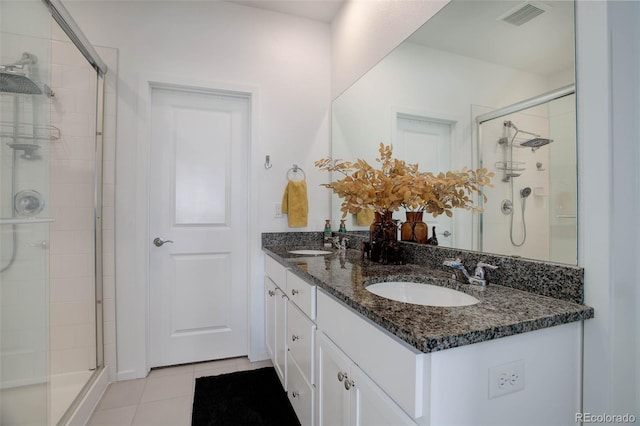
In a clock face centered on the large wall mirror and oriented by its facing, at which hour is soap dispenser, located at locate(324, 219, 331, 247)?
The soap dispenser is roughly at 3 o'clock from the large wall mirror.

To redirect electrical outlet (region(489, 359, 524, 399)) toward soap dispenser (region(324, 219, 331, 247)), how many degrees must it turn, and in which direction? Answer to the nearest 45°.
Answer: approximately 180°

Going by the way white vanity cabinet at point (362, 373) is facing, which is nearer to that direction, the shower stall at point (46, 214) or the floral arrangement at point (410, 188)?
the shower stall

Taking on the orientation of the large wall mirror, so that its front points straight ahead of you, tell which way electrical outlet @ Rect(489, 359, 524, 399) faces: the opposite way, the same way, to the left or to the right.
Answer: to the left

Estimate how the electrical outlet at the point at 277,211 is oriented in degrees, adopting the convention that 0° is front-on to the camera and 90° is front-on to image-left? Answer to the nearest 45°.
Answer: approximately 0°

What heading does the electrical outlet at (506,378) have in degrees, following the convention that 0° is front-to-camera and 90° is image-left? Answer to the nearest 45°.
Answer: approximately 315°

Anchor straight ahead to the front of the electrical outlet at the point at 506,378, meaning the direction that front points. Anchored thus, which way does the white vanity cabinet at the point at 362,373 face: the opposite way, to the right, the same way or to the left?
to the right

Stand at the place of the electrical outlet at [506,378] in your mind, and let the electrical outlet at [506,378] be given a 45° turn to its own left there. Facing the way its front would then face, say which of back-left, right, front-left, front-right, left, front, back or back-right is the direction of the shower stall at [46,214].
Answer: back
